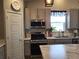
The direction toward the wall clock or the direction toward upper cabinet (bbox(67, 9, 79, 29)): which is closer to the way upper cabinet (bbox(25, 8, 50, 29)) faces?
the wall clock

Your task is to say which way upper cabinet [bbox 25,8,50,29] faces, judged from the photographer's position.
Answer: facing the viewer

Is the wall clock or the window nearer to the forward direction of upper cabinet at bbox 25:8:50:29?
the wall clock

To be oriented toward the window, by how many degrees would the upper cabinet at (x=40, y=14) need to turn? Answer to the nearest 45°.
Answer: approximately 90° to its left

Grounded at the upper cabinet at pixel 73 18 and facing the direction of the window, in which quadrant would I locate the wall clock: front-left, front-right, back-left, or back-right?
front-left

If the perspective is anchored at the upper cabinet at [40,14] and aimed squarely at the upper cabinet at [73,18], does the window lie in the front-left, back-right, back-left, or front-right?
front-left

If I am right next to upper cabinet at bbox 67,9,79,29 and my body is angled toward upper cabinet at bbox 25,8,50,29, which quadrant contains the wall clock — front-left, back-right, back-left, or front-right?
front-left

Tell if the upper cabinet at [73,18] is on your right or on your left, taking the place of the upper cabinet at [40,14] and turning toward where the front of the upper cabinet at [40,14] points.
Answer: on your left

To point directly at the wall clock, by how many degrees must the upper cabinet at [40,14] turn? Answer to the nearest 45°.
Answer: approximately 45° to its right
